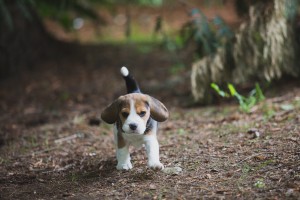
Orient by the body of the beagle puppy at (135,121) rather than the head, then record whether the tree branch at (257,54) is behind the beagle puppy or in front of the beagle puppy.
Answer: behind

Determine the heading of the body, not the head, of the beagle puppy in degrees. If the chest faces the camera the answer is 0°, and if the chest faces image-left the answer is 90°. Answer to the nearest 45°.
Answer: approximately 0°
